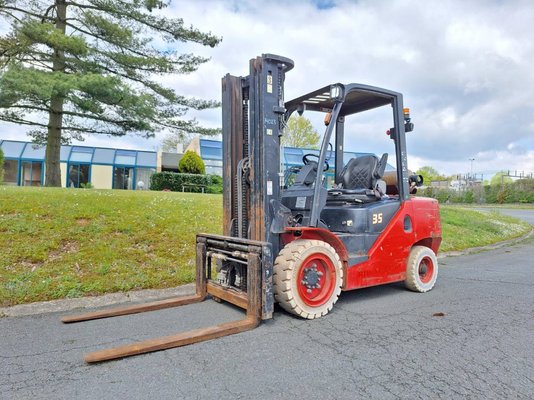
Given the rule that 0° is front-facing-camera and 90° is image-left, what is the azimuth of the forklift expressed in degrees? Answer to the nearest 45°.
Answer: approximately 45°

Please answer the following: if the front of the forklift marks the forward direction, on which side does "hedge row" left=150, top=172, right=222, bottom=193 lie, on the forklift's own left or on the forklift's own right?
on the forklift's own right

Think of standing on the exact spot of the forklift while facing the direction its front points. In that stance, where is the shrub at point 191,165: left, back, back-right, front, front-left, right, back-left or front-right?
back-right

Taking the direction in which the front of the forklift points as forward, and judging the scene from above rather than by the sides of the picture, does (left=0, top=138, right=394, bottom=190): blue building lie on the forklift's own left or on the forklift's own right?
on the forklift's own right

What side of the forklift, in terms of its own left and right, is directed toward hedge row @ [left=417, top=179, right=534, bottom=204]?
back
